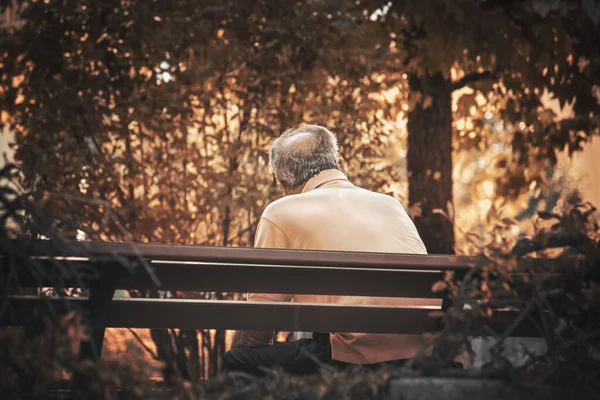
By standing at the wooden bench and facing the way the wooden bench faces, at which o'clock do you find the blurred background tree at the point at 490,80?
The blurred background tree is roughly at 1 o'clock from the wooden bench.

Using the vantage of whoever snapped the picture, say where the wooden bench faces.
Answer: facing away from the viewer
